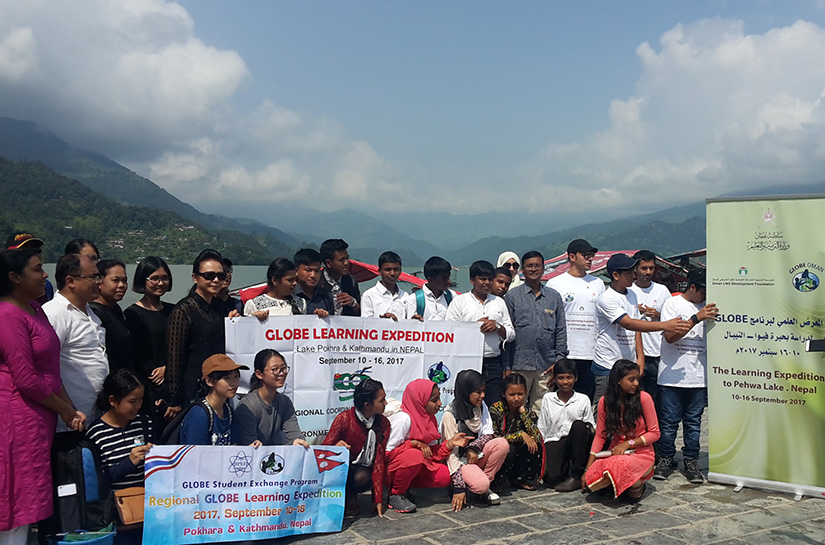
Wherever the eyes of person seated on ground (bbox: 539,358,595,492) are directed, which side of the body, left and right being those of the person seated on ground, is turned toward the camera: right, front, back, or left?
front

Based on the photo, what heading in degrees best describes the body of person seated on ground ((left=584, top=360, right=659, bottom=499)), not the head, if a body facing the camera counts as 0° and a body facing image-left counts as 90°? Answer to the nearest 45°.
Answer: approximately 45°

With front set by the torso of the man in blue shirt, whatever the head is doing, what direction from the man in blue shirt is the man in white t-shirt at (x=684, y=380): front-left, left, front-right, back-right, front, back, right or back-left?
left

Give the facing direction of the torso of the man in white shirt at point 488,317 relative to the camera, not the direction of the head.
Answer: toward the camera

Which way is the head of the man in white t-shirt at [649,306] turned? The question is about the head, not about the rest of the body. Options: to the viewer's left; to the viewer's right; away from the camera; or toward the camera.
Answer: toward the camera

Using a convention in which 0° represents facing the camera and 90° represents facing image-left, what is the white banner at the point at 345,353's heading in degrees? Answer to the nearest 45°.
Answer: approximately 0°

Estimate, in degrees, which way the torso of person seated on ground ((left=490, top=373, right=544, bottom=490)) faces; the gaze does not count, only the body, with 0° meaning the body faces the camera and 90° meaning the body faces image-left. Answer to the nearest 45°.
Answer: approximately 0°

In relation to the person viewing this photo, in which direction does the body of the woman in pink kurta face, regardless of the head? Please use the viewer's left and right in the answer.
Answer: facing to the right of the viewer

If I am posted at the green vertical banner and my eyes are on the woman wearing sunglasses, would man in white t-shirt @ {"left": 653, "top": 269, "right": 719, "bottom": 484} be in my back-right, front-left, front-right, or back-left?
front-right

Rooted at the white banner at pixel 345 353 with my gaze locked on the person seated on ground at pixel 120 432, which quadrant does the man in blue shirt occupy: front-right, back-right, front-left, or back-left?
back-left

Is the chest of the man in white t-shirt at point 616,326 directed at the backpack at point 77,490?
no
